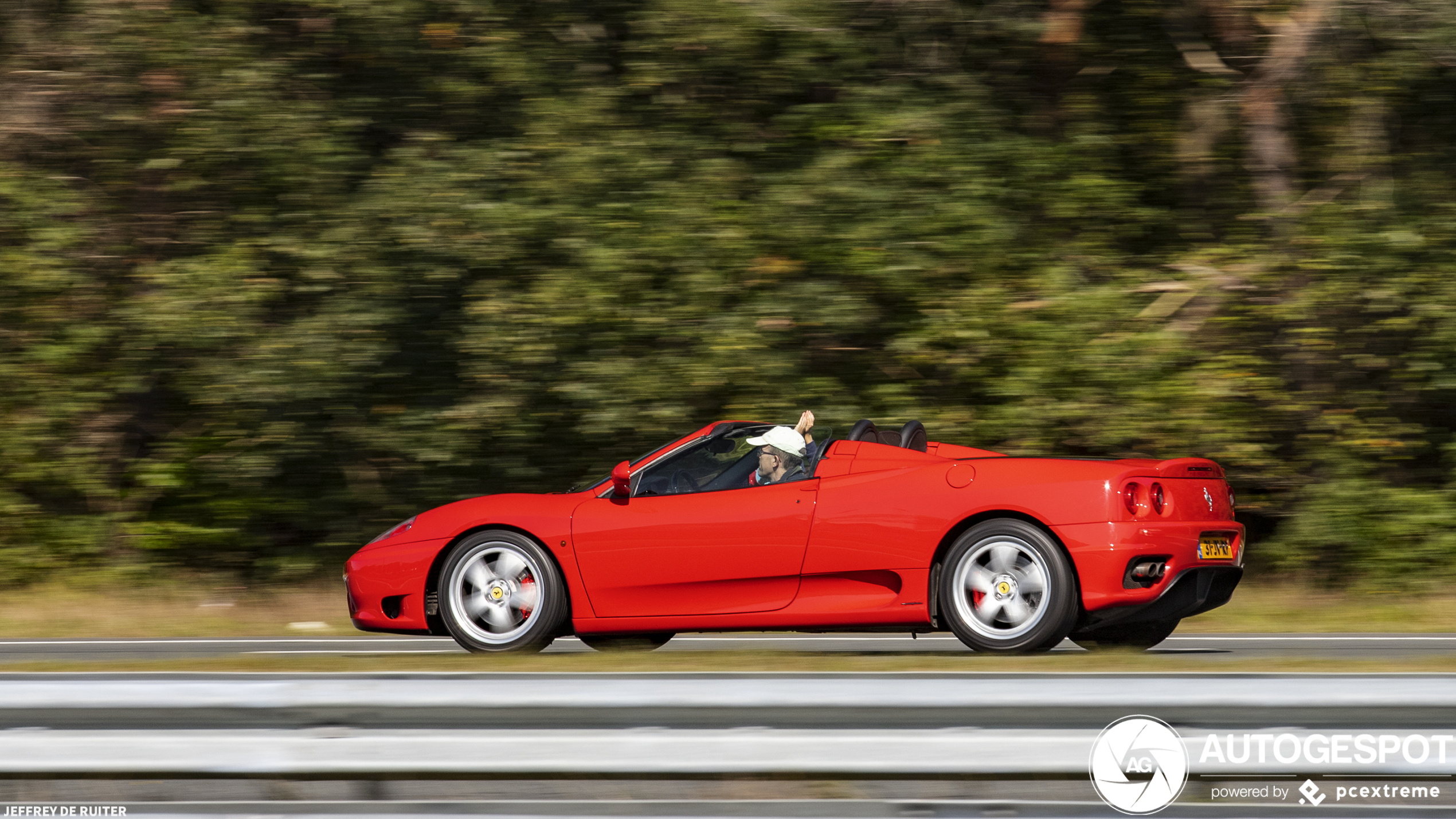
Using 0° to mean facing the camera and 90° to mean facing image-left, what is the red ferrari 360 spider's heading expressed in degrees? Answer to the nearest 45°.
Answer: approximately 90°

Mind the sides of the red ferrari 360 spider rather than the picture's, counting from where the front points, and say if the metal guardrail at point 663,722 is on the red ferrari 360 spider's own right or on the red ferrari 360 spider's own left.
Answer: on the red ferrari 360 spider's own left
